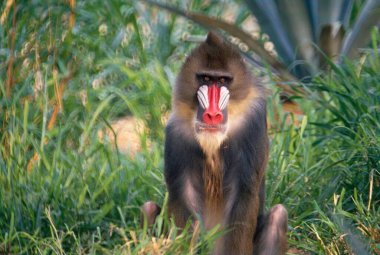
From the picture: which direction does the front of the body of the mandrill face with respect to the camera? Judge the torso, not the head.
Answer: toward the camera

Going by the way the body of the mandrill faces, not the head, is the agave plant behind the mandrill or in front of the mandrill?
behind
